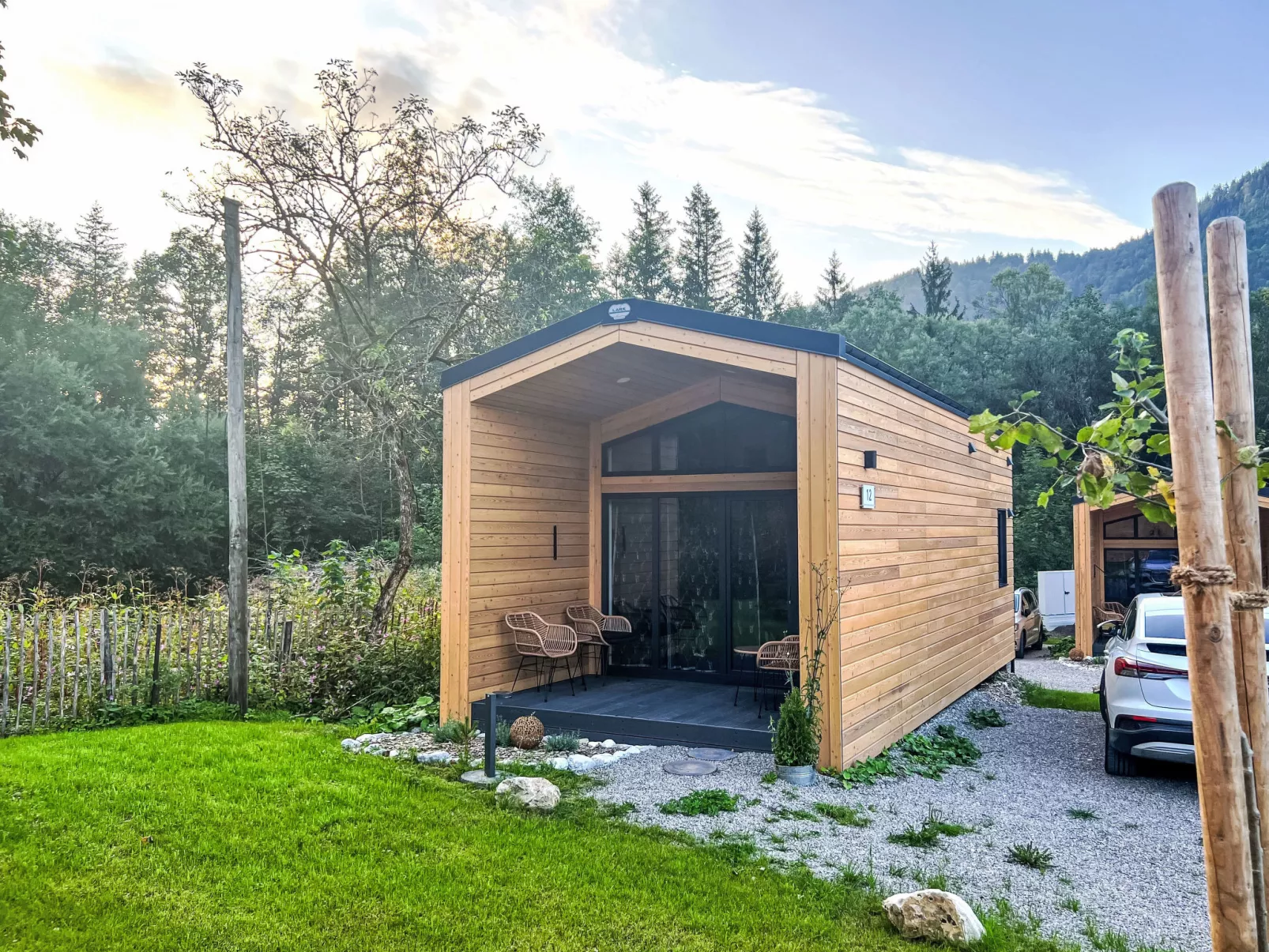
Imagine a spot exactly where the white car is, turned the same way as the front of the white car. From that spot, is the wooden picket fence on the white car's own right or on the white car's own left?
on the white car's own left

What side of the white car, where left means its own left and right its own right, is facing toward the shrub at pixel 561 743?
left

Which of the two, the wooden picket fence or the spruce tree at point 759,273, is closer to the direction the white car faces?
the spruce tree

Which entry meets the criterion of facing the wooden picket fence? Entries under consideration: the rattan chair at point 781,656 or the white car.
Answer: the rattan chair

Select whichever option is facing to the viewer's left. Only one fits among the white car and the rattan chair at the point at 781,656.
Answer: the rattan chair

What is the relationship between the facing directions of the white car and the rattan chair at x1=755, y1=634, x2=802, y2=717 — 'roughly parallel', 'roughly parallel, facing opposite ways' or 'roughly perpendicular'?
roughly perpendicular

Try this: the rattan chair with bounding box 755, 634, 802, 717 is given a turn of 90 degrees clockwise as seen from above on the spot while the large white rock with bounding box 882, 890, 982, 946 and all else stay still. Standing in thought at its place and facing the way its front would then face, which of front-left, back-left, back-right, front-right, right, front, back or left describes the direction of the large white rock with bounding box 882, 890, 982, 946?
back

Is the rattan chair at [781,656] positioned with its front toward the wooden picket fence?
yes

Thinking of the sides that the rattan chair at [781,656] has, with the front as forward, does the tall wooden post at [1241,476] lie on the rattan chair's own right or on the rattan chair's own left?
on the rattan chair's own left

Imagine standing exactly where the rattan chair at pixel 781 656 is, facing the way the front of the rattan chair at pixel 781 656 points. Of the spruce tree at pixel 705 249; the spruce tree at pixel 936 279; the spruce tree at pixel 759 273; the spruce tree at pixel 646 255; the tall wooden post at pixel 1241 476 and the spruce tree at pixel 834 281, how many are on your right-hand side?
5

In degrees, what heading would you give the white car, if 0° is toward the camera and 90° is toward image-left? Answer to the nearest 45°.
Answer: approximately 180°

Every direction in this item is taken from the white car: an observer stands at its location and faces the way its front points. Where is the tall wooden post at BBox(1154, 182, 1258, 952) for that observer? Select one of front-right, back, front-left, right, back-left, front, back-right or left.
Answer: back

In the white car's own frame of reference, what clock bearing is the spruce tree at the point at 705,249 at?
The spruce tree is roughly at 11 o'clock from the white car.

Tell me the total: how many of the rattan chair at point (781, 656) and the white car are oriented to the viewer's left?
1

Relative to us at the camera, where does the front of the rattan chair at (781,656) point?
facing to the left of the viewer
